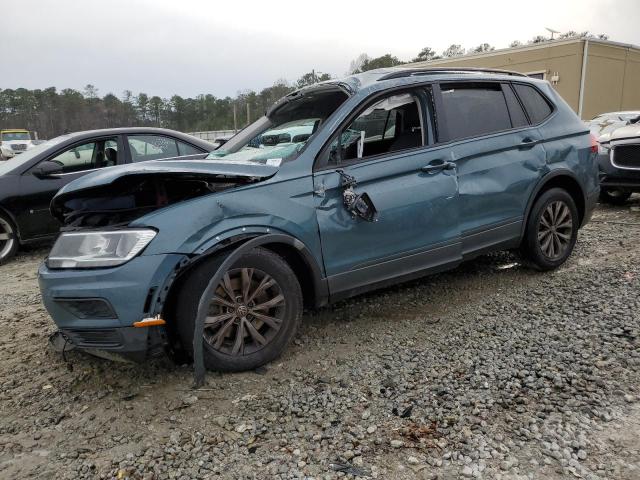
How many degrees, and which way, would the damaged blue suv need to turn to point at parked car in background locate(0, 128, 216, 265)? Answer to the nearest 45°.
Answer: approximately 90° to its right

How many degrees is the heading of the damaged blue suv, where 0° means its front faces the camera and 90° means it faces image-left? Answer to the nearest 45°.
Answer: approximately 45°

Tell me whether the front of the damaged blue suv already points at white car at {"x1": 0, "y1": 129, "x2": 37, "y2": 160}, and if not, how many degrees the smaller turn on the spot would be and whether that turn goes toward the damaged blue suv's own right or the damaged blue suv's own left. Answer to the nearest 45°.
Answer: approximately 90° to the damaged blue suv's own right

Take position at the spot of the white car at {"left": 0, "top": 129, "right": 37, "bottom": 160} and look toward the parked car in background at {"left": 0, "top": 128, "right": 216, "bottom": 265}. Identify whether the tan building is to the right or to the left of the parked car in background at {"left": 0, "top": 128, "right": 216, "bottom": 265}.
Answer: left

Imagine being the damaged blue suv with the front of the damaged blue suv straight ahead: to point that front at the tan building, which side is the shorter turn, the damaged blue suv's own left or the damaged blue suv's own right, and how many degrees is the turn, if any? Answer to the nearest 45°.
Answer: approximately 180°

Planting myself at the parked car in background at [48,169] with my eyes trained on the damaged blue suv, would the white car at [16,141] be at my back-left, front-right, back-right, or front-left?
back-left

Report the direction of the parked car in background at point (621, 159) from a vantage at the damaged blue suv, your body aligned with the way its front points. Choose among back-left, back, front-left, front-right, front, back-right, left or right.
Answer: back
